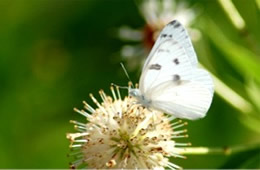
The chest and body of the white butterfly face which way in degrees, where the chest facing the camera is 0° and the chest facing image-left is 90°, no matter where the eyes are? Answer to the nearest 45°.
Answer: approximately 90°
